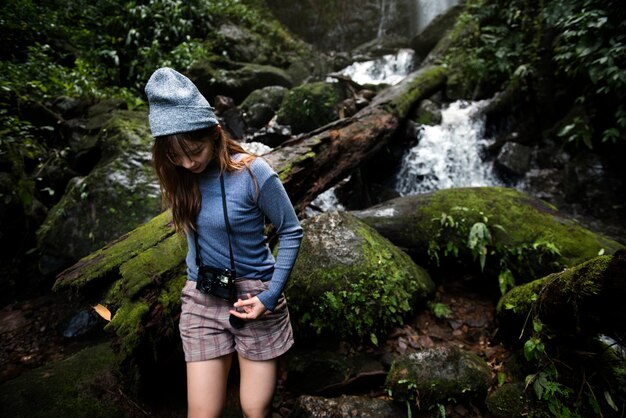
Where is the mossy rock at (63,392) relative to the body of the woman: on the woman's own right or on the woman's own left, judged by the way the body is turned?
on the woman's own right

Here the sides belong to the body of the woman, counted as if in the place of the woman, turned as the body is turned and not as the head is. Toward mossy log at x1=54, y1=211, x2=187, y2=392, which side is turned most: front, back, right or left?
right

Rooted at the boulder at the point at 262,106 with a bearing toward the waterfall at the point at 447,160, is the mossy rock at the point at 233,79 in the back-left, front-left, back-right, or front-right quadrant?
back-left

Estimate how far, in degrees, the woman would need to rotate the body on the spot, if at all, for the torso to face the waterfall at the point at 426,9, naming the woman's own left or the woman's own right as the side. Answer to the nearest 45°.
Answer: approximately 180°

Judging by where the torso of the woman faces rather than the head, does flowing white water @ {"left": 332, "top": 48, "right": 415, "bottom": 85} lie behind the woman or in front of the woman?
behind

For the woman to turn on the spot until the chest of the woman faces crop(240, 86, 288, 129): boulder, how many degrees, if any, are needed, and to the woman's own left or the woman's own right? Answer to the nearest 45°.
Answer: approximately 135° to the woman's own right

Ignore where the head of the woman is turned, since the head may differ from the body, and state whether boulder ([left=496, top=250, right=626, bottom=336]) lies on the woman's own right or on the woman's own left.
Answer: on the woman's own left

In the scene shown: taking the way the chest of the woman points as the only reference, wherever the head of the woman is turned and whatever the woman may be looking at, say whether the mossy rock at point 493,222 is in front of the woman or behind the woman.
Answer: behind

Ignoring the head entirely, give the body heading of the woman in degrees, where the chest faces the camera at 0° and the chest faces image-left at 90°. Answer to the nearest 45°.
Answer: approximately 45°

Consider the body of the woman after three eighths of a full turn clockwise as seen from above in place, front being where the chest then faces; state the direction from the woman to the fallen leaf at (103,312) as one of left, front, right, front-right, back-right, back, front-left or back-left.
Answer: front-left

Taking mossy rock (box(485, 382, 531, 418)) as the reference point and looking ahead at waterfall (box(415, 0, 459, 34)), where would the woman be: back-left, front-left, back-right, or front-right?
back-left
